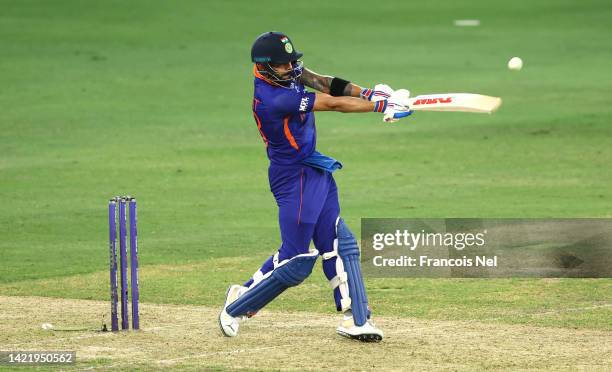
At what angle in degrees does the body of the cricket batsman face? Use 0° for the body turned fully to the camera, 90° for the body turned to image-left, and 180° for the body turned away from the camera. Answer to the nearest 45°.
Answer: approximately 270°

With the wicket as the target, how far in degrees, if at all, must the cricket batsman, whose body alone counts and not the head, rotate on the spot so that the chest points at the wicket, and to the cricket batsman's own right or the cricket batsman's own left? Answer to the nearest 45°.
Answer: approximately 180°
